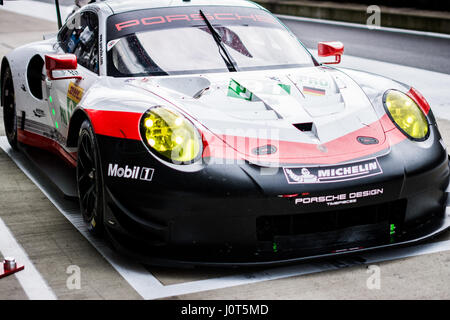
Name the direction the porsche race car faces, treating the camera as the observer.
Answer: facing the viewer and to the right of the viewer
